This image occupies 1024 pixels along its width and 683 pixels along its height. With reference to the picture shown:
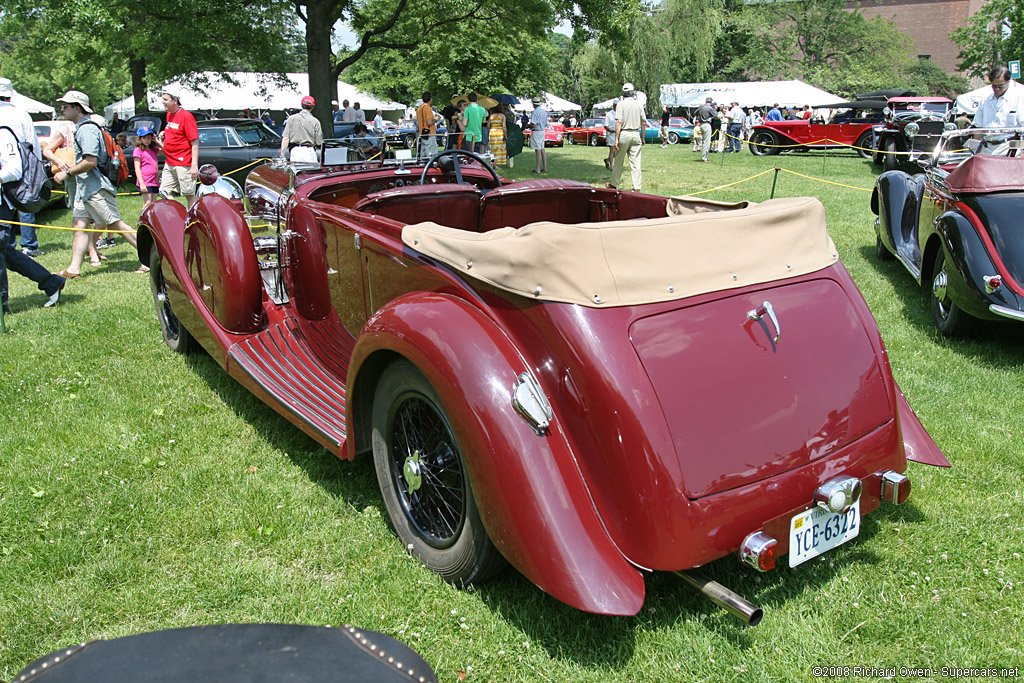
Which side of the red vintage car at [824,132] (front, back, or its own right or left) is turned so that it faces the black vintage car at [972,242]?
left

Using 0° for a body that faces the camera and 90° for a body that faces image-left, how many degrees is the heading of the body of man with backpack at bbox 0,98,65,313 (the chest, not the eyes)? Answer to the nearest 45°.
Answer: approximately 90°

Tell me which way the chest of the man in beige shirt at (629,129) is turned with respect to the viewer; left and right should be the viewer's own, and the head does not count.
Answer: facing away from the viewer

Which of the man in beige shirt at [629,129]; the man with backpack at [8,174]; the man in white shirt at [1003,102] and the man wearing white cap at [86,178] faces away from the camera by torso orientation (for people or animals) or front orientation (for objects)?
the man in beige shirt at [629,129]

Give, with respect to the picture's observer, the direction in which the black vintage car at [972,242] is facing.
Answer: facing away from the viewer and to the left of the viewer

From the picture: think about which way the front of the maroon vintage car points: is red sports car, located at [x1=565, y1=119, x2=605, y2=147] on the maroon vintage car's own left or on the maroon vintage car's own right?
on the maroon vintage car's own right

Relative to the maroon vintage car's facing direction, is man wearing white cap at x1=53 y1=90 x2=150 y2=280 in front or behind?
in front

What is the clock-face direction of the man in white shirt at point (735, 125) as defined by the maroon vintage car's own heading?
The man in white shirt is roughly at 2 o'clock from the maroon vintage car.

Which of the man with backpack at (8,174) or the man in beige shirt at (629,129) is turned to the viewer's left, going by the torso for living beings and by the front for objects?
the man with backpack

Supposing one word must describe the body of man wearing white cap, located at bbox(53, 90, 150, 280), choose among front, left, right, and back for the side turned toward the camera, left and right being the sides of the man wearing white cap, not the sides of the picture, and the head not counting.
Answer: left

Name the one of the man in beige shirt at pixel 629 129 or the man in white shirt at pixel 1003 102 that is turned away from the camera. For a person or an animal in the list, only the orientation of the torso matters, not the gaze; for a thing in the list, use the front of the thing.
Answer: the man in beige shirt at pixel 629 129

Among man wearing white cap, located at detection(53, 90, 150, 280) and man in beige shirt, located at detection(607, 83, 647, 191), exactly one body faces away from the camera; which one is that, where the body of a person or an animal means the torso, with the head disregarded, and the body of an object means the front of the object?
the man in beige shirt

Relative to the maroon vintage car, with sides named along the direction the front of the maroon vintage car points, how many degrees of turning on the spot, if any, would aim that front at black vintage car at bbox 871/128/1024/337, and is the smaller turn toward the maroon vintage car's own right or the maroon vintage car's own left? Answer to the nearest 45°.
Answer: approximately 90° to the maroon vintage car's own right

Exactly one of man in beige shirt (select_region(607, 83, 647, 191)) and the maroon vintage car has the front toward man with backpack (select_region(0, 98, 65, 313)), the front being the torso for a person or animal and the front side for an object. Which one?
the maroon vintage car
